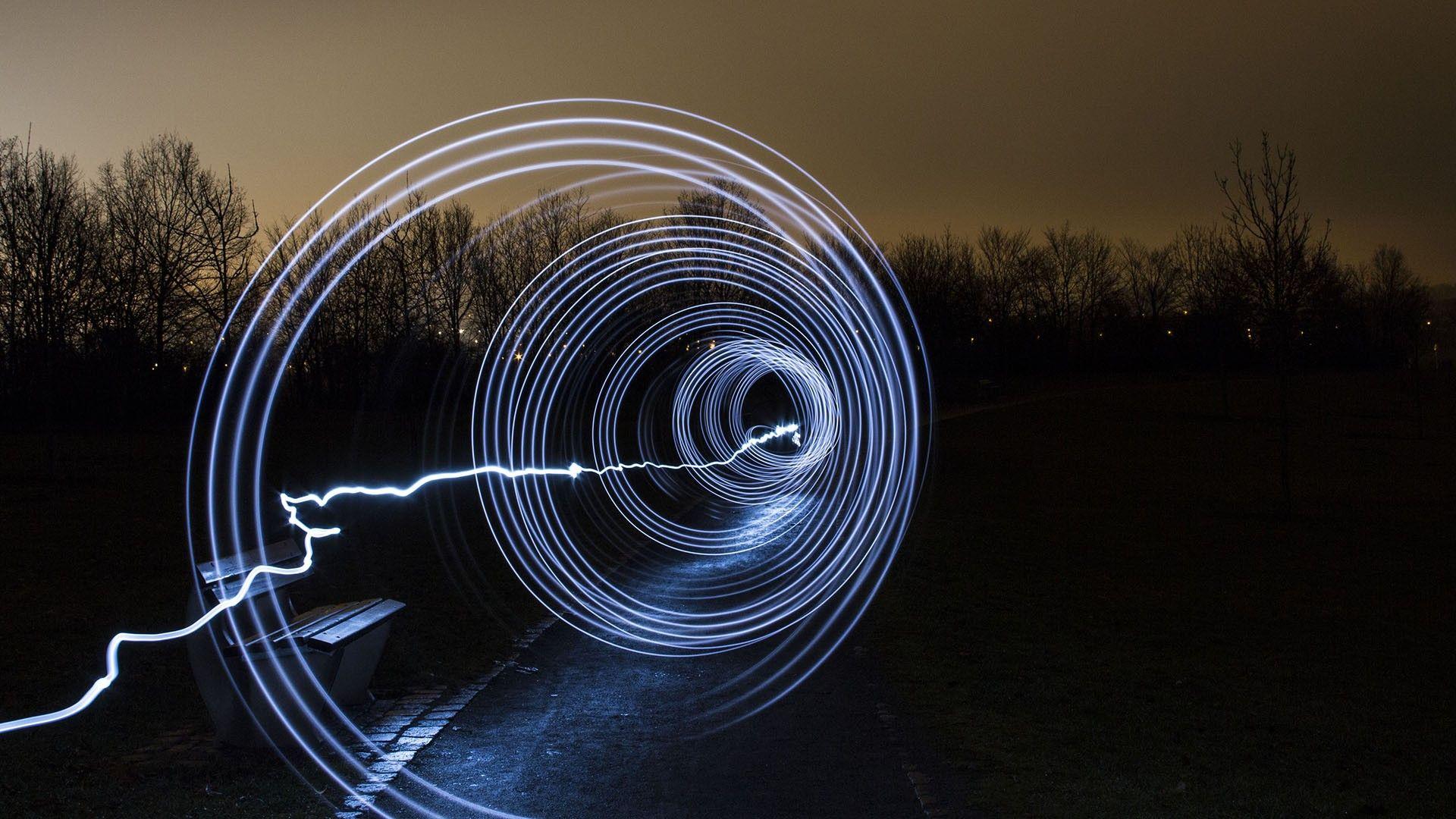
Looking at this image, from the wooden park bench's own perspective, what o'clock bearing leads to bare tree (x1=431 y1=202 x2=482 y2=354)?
The bare tree is roughly at 8 o'clock from the wooden park bench.

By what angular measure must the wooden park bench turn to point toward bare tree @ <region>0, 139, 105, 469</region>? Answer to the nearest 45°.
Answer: approximately 135° to its left

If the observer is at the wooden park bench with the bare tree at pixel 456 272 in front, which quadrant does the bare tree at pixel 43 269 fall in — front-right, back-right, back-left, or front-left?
front-left

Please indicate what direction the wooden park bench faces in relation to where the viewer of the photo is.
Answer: facing the viewer and to the right of the viewer
